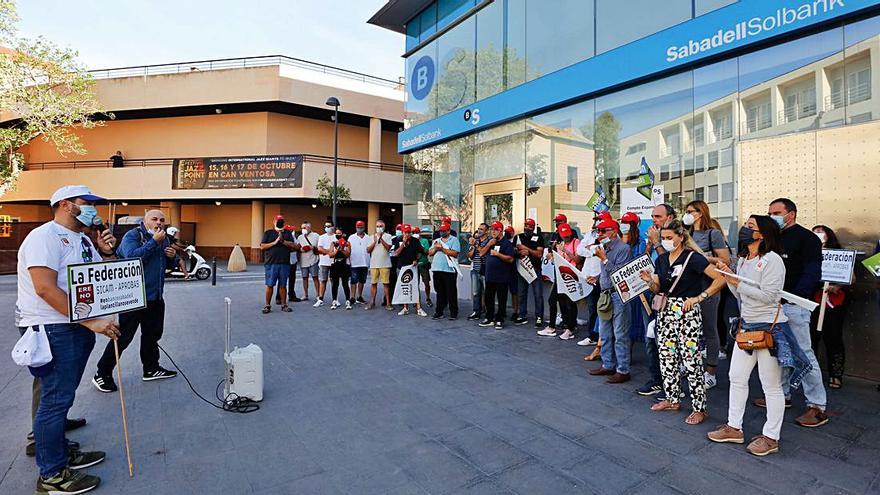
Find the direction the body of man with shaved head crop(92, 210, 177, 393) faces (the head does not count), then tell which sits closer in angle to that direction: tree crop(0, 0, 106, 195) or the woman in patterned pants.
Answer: the woman in patterned pants

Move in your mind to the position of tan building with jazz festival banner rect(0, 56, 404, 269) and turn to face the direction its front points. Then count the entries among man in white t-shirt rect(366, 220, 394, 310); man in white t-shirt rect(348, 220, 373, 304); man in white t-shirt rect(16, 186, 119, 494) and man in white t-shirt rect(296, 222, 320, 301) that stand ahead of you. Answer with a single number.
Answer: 4

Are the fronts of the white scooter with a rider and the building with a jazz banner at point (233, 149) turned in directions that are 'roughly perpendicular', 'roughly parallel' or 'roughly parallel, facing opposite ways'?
roughly perpendicular

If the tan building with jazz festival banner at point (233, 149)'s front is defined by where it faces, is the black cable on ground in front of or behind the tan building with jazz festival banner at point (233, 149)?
in front

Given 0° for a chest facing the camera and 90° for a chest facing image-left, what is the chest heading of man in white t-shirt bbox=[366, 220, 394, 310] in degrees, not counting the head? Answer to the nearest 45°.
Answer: approximately 0°

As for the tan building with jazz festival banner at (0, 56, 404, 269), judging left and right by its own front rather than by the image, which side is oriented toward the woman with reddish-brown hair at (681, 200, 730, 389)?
front

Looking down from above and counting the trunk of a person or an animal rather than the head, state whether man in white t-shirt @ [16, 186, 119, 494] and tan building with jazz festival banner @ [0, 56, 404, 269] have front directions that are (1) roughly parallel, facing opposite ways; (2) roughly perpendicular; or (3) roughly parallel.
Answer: roughly perpendicular

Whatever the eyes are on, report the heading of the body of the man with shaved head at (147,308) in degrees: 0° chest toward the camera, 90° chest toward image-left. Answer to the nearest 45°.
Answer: approximately 315°

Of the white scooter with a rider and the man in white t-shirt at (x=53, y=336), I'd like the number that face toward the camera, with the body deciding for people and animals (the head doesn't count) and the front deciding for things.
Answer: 0

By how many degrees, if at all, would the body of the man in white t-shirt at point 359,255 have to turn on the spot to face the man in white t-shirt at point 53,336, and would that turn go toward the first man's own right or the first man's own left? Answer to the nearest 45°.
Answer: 0° — they already face them
